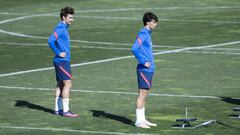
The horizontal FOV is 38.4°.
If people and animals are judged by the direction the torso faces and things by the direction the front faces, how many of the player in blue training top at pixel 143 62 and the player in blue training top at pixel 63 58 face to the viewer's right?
2

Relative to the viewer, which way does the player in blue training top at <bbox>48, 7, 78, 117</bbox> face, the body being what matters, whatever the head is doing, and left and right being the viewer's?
facing to the right of the viewer

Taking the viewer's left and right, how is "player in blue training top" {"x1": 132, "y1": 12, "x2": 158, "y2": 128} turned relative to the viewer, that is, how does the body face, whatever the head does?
facing to the right of the viewer

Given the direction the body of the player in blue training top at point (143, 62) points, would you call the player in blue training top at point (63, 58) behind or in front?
behind

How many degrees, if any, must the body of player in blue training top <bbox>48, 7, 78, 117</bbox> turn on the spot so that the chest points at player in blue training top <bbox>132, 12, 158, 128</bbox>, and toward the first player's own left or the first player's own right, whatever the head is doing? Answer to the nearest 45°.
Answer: approximately 45° to the first player's own right
